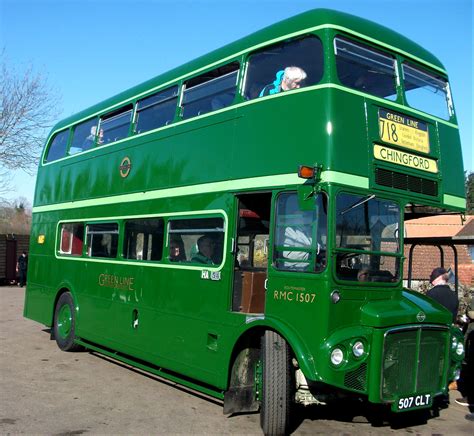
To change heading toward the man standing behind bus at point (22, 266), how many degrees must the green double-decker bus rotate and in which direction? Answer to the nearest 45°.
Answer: approximately 180°

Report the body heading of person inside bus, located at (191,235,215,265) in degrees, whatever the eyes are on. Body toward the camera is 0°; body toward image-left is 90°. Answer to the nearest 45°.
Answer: approximately 315°

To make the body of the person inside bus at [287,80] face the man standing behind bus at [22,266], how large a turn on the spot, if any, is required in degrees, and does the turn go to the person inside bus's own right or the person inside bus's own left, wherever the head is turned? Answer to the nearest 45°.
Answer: approximately 180°

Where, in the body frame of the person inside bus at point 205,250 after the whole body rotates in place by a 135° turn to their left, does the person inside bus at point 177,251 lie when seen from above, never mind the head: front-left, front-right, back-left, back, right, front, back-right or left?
front-left

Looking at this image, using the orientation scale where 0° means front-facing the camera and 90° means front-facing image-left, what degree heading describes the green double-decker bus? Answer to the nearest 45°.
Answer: approximately 315°
